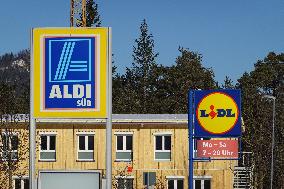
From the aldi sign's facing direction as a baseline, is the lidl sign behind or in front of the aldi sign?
behind

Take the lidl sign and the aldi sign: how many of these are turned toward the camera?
2

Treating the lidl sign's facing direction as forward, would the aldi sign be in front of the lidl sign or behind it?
in front

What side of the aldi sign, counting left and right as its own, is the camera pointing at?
front

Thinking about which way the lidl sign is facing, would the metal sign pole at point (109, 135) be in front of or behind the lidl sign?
in front

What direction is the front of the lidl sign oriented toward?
toward the camera
